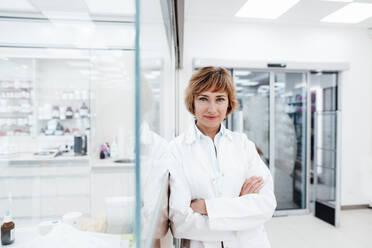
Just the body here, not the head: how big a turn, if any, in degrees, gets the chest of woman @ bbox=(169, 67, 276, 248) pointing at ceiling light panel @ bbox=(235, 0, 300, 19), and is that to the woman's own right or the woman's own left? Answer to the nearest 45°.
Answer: approximately 180°

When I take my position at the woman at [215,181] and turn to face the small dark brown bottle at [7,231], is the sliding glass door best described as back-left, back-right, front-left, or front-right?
back-right

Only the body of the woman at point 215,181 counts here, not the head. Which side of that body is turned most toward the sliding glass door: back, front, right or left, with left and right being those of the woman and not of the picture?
back

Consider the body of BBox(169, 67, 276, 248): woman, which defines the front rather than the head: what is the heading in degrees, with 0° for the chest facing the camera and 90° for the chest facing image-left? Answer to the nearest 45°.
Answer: approximately 0°

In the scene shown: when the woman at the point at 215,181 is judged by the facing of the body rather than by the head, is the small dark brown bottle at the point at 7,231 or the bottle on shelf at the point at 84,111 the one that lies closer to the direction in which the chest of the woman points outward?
the small dark brown bottle

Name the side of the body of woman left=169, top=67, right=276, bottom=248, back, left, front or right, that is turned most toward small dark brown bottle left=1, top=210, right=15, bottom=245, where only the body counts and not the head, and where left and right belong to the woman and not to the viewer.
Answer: right

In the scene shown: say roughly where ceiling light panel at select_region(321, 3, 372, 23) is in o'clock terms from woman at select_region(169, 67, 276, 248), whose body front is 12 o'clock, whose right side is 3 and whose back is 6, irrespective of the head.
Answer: The ceiling light panel is roughly at 7 o'clock from the woman.

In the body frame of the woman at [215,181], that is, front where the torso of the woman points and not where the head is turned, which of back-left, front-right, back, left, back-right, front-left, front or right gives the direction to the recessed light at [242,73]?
back

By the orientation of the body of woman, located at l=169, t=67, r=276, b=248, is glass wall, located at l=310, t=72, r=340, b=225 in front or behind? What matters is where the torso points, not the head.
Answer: behind
